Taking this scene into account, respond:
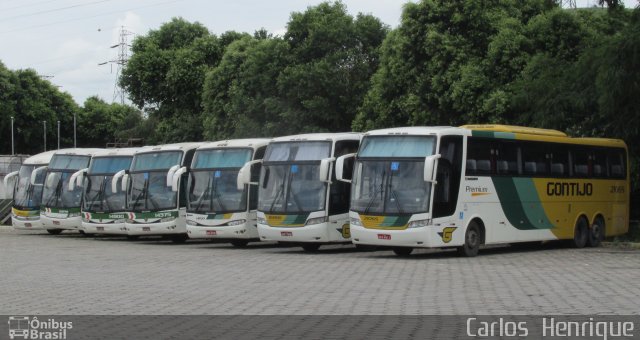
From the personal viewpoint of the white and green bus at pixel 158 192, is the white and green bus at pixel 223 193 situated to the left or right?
on its left

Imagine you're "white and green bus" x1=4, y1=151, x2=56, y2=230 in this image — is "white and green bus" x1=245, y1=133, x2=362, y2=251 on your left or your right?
on your left

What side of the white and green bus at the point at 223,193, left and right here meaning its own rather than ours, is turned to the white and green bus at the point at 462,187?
left

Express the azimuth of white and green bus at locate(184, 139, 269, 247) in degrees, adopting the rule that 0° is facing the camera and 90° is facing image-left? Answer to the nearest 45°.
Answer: approximately 45°

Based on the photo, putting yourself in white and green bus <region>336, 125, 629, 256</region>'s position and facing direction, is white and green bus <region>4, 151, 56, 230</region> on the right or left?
on its right

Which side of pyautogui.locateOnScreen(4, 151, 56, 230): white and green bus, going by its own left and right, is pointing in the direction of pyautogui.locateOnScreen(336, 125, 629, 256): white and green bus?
left

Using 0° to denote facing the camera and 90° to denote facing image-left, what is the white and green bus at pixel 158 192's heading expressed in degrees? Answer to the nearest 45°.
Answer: approximately 45°
